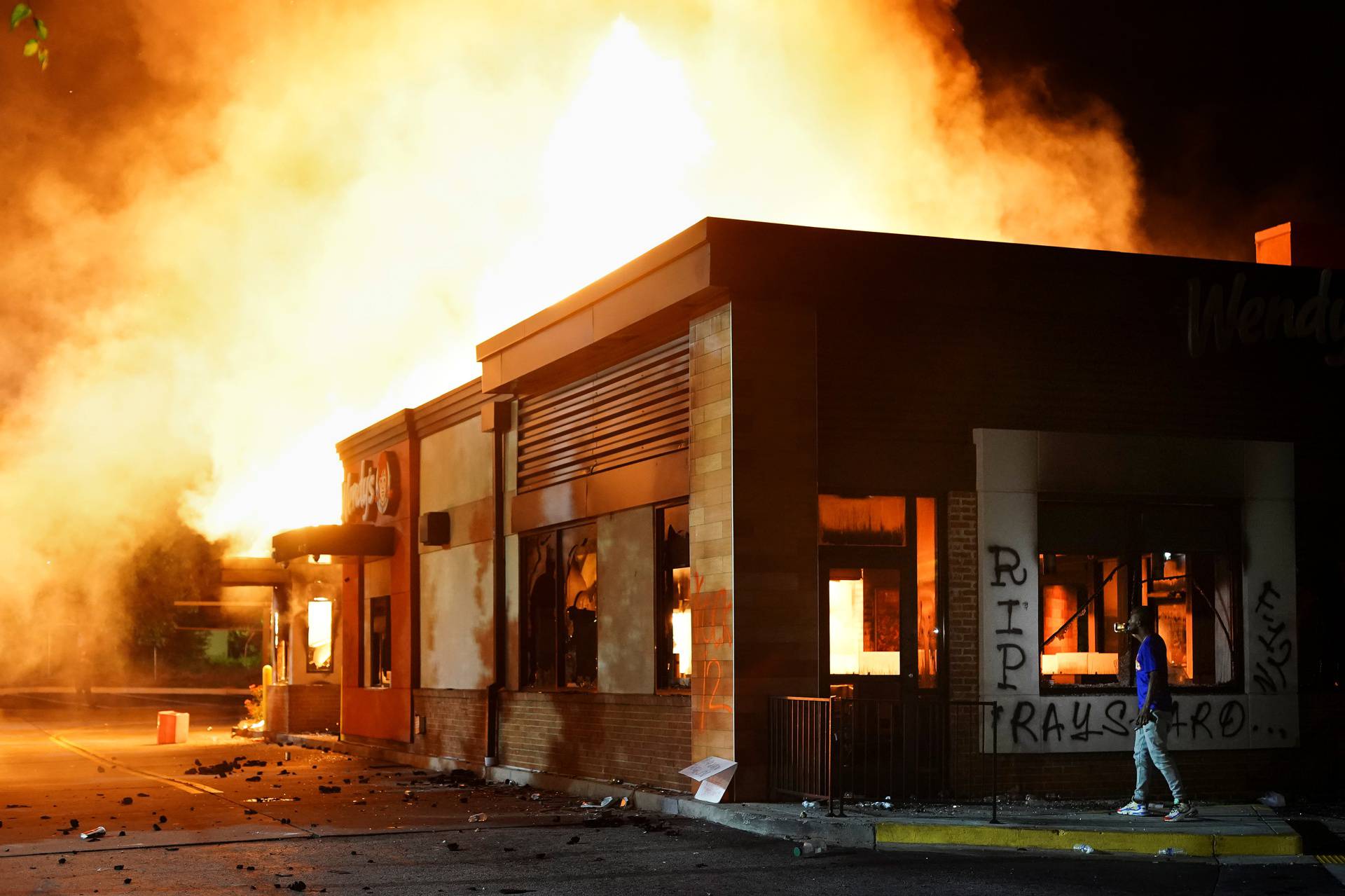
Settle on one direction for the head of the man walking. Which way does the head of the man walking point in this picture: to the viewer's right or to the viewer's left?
to the viewer's left

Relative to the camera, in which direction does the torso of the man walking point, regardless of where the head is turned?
to the viewer's left

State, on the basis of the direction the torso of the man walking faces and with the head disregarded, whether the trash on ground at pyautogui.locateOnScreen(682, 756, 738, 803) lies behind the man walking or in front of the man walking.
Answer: in front

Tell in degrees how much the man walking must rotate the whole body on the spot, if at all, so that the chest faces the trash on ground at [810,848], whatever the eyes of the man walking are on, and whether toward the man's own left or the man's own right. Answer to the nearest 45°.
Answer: approximately 45° to the man's own left
